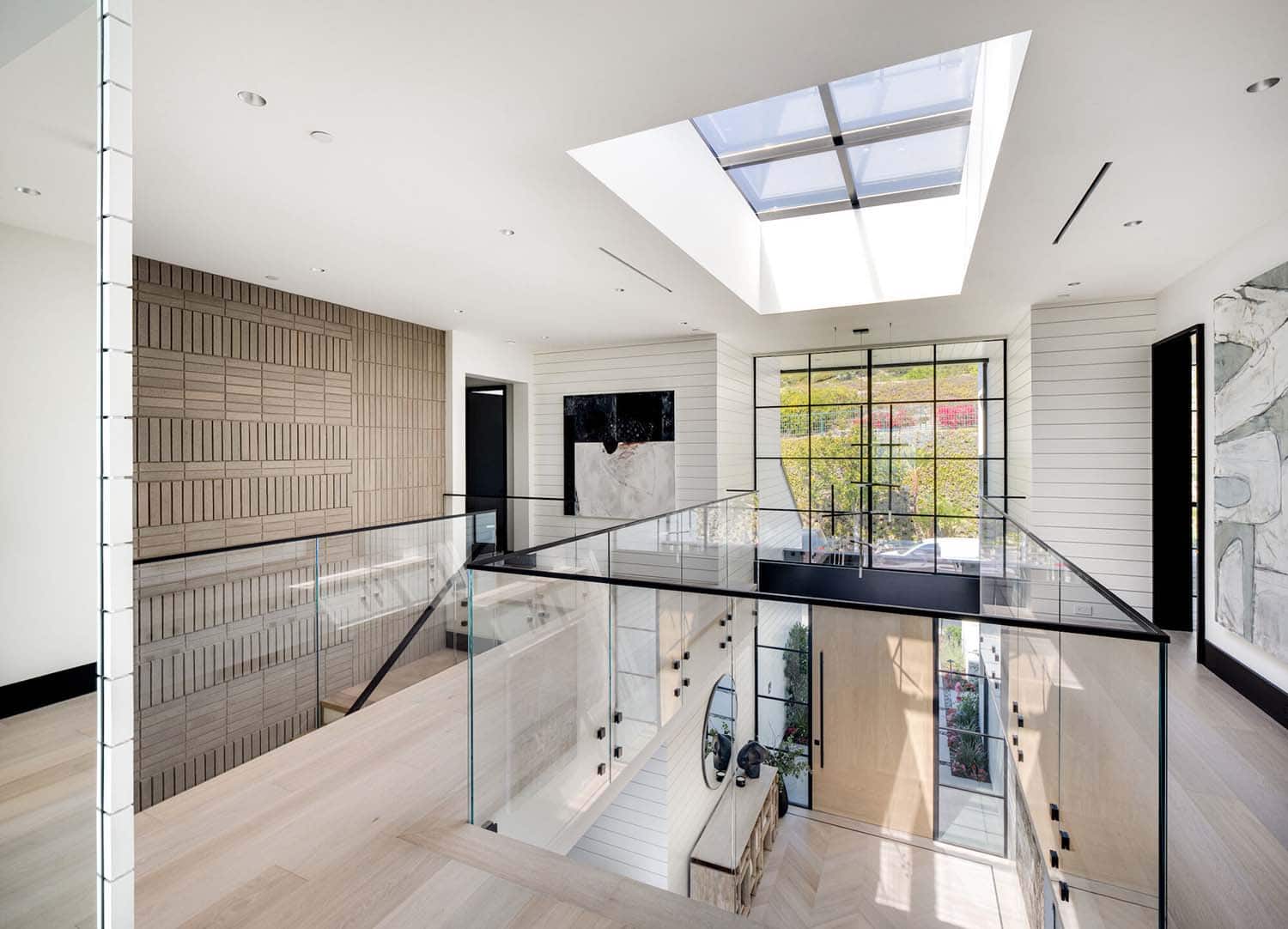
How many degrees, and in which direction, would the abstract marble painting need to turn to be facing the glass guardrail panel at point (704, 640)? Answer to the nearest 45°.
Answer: approximately 45° to its left

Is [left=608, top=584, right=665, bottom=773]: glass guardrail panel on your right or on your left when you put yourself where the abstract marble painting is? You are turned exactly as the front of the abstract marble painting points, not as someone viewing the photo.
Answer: on your left

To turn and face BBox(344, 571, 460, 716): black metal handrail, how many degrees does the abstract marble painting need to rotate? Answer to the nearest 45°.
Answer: approximately 45° to its left

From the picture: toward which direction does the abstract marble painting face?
to the viewer's left

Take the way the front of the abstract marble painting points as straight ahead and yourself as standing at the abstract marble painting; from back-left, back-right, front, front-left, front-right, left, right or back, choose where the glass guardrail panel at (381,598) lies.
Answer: front-left

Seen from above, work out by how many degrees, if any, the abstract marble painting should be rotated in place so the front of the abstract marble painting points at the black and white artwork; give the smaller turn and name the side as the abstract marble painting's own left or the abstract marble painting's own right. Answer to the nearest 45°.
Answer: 0° — it already faces it
